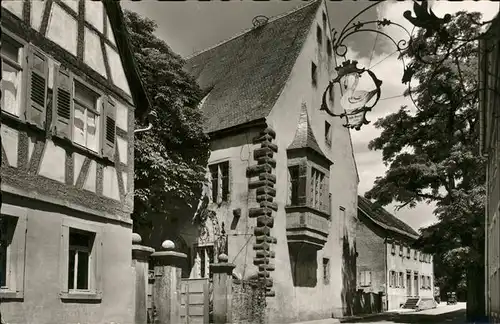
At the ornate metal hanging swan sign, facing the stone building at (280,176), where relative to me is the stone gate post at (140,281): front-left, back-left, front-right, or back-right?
front-left
